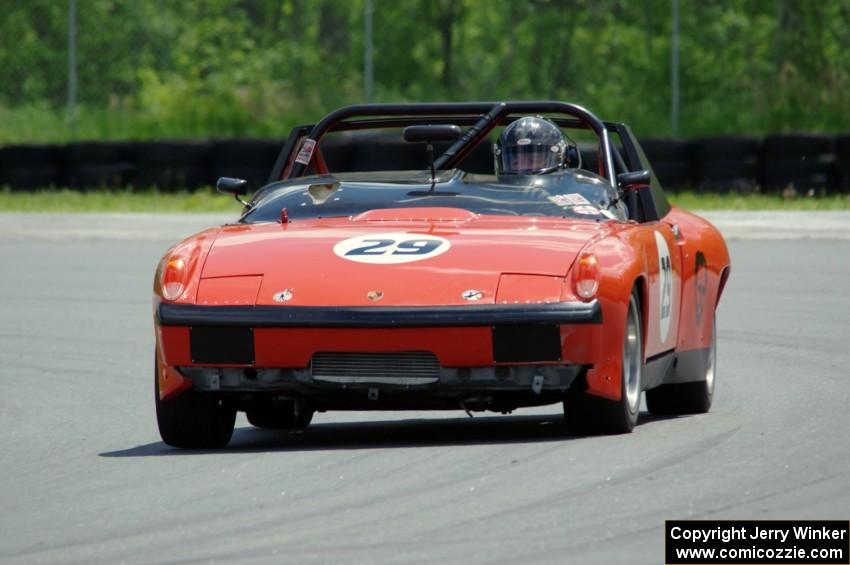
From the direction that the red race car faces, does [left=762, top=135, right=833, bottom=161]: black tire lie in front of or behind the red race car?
behind

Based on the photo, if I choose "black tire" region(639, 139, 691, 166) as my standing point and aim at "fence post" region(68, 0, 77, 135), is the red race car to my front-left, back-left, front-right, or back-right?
back-left

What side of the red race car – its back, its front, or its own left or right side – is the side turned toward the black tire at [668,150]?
back

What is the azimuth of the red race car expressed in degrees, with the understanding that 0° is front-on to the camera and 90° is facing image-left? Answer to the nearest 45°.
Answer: approximately 0°

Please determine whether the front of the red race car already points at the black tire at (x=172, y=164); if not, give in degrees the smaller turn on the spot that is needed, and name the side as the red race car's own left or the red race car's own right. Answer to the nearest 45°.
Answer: approximately 180°

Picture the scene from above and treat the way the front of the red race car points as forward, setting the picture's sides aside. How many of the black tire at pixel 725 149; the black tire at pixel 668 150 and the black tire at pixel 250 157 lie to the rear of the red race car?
3

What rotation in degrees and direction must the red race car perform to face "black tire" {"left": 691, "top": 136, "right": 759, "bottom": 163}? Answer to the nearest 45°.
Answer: approximately 180°

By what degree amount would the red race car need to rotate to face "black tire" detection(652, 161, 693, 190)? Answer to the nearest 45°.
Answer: approximately 180°
